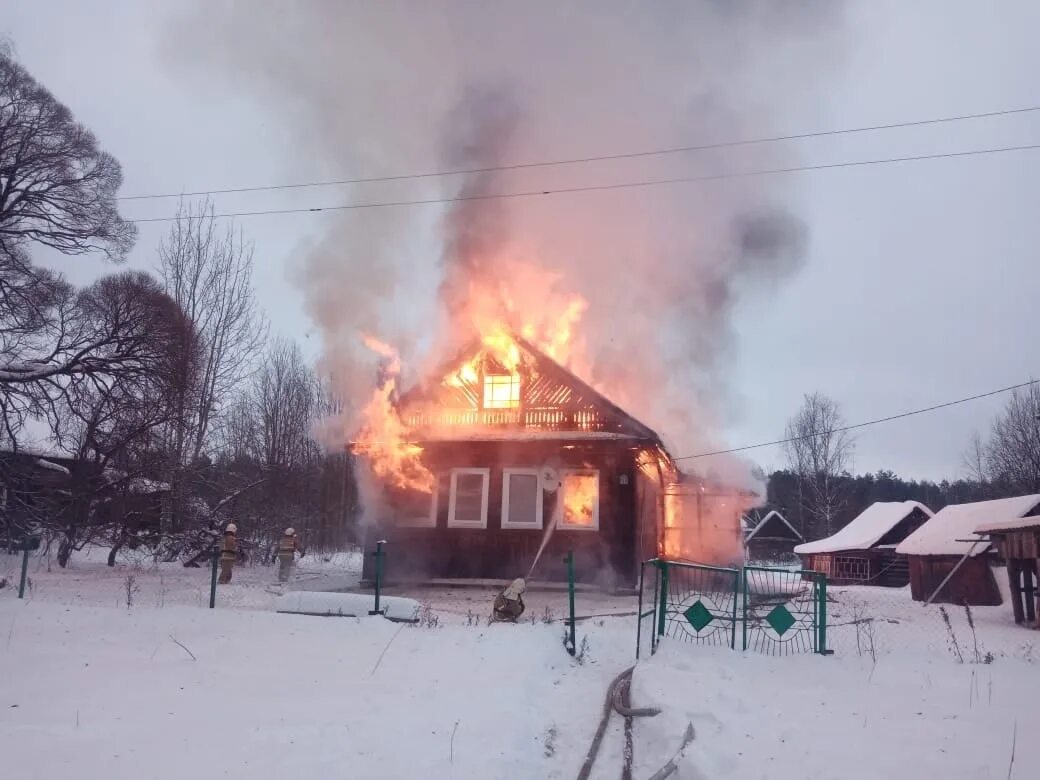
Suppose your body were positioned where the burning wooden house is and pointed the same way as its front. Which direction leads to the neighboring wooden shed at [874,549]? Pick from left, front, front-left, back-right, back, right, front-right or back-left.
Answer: back-left

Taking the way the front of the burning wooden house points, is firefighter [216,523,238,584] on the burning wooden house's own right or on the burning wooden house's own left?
on the burning wooden house's own right

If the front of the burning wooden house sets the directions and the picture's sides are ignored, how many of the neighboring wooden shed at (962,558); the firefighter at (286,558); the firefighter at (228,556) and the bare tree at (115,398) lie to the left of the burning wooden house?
1

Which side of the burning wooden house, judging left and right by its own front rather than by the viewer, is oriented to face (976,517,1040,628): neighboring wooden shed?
left

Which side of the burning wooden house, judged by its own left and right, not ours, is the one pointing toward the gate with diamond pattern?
front

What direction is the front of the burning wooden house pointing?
toward the camera

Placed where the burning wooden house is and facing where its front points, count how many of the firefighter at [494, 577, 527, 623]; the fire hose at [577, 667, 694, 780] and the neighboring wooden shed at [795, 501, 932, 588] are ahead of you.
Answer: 2

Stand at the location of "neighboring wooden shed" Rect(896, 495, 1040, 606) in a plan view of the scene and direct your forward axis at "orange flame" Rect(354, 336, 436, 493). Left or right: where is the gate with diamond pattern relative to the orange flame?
left

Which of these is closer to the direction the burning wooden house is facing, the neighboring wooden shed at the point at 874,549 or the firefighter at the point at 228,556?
the firefighter

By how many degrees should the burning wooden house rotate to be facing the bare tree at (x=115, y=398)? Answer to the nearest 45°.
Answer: approximately 90° to its right

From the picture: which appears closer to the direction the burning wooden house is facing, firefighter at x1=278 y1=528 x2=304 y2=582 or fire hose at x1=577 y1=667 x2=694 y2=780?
the fire hose

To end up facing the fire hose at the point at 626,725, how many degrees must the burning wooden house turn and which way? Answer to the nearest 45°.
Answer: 0° — it already faces it

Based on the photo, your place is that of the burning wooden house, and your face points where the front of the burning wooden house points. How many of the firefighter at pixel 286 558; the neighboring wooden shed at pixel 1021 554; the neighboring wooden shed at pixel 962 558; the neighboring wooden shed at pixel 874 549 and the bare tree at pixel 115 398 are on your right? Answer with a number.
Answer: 2

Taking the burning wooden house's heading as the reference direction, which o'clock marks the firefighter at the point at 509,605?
The firefighter is roughly at 12 o'clock from the burning wooden house.

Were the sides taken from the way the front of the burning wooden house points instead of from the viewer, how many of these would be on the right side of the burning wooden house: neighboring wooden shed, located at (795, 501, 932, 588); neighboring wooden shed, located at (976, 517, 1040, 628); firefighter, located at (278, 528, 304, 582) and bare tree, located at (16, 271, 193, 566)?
2

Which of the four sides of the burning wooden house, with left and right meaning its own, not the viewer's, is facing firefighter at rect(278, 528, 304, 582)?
right

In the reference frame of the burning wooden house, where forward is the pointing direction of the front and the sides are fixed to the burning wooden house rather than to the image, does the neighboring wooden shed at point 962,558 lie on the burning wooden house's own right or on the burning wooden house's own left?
on the burning wooden house's own left
